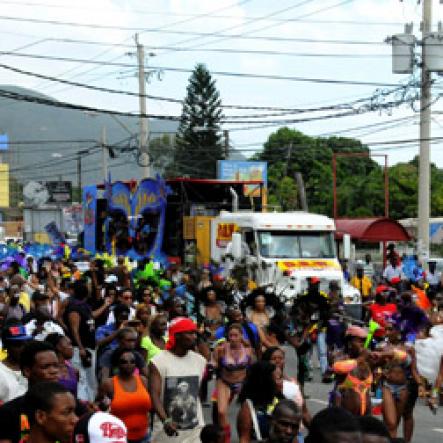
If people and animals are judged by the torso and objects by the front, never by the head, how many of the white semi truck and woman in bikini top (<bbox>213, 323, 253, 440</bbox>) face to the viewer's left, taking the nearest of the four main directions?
0

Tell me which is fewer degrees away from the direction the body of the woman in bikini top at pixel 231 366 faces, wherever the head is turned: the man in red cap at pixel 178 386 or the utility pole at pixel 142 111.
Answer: the man in red cap

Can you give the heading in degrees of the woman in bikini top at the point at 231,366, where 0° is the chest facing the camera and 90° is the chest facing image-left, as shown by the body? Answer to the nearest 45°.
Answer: approximately 0°

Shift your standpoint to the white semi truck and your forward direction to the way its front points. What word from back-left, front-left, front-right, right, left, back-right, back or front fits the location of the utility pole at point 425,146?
left

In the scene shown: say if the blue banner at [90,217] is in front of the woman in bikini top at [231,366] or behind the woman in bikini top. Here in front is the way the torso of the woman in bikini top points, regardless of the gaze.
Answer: behind

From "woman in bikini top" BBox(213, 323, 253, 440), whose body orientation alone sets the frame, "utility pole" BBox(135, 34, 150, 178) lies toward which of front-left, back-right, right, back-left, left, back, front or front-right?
back

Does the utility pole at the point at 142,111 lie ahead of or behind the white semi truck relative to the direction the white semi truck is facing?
behind

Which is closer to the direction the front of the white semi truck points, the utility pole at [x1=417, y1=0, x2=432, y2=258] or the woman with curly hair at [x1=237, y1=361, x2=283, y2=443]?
the woman with curly hair

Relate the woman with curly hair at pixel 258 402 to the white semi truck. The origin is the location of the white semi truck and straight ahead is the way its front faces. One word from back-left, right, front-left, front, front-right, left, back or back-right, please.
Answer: front-right

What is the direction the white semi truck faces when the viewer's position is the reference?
facing the viewer and to the right of the viewer

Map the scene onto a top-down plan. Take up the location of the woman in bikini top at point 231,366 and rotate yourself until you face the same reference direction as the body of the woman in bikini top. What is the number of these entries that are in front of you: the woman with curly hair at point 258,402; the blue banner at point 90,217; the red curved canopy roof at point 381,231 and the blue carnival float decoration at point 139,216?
1

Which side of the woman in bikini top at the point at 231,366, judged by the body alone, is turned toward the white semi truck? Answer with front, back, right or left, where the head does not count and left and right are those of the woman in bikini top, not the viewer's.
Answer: back
